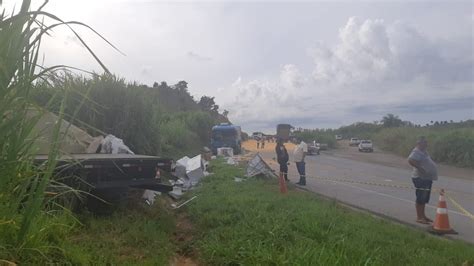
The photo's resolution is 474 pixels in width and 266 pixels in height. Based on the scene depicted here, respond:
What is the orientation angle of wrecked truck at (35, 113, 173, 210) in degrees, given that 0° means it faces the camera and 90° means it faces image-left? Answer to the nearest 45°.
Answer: approximately 90°

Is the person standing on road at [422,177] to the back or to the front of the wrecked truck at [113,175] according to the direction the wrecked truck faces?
to the back

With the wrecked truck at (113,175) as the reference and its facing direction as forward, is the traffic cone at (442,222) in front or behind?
behind
